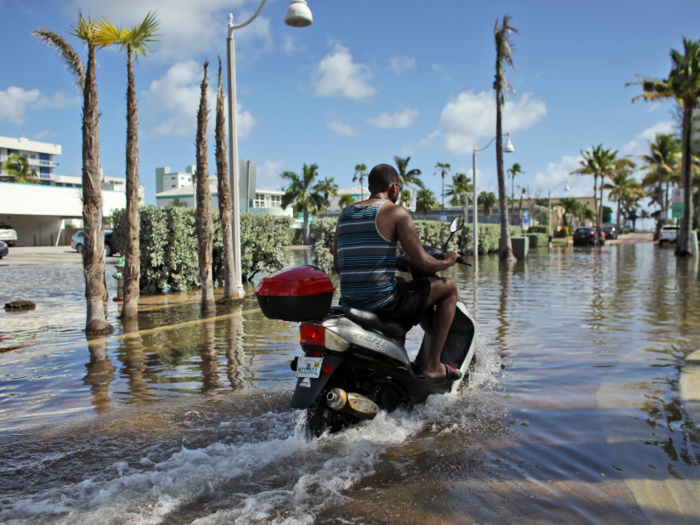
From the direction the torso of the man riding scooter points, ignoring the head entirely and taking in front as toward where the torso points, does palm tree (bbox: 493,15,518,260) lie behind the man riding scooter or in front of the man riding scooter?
in front

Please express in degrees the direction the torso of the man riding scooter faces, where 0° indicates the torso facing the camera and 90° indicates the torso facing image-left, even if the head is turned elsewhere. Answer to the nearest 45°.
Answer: approximately 225°

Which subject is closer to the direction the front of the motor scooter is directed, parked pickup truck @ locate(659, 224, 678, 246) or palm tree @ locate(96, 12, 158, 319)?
the parked pickup truck

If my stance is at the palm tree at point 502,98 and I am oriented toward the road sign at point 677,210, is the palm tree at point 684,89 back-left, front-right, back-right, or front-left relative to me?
front-right

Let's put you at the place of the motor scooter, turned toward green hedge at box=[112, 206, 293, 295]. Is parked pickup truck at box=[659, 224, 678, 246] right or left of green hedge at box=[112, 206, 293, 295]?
right

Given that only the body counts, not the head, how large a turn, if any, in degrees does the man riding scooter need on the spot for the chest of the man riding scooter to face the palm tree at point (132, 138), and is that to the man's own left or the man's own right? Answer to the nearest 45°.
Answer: approximately 90° to the man's own left

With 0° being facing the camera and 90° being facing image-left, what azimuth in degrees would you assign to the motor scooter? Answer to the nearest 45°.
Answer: approximately 225°

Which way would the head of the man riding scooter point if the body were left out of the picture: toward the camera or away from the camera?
away from the camera

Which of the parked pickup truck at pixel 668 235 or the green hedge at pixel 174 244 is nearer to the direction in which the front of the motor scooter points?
the parked pickup truck

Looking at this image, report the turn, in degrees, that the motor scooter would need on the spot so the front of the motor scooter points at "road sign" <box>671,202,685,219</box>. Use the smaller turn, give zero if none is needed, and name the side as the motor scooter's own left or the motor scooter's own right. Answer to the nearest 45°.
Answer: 0° — it already faces it
